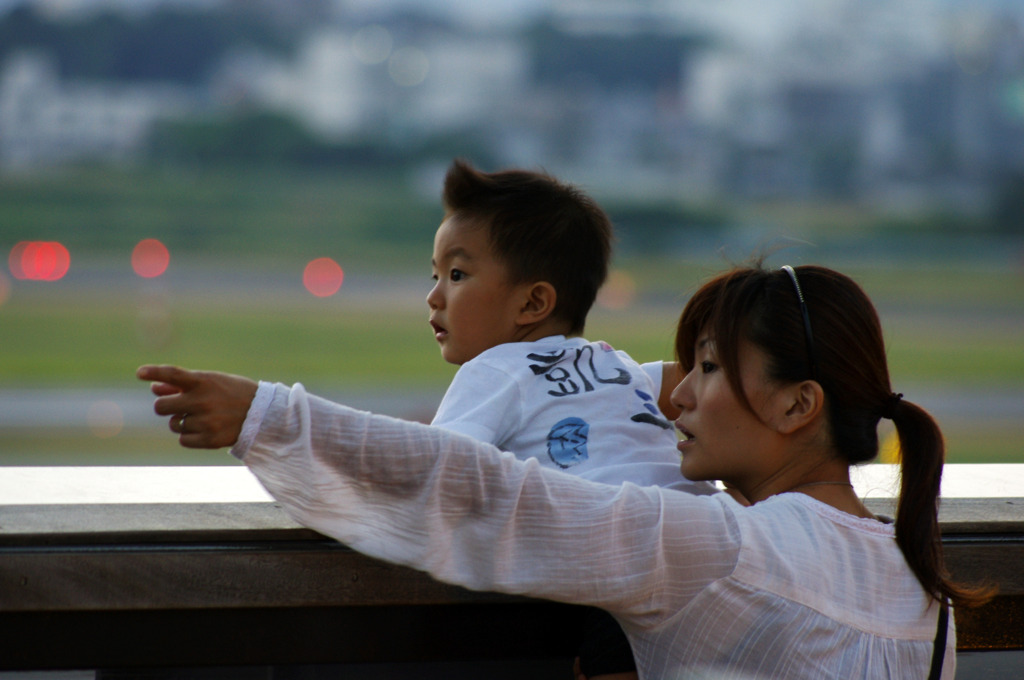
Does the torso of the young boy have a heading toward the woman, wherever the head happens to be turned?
no

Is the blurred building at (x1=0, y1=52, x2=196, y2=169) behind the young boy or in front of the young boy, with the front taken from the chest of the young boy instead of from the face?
in front

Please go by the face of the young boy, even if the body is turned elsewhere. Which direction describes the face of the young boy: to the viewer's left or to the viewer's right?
to the viewer's left

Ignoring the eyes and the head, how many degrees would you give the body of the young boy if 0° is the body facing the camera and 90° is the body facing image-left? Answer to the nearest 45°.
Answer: approximately 135°

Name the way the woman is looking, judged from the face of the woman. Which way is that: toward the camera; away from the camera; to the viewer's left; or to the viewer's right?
to the viewer's left

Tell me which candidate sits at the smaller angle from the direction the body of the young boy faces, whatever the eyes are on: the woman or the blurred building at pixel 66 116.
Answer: the blurred building
